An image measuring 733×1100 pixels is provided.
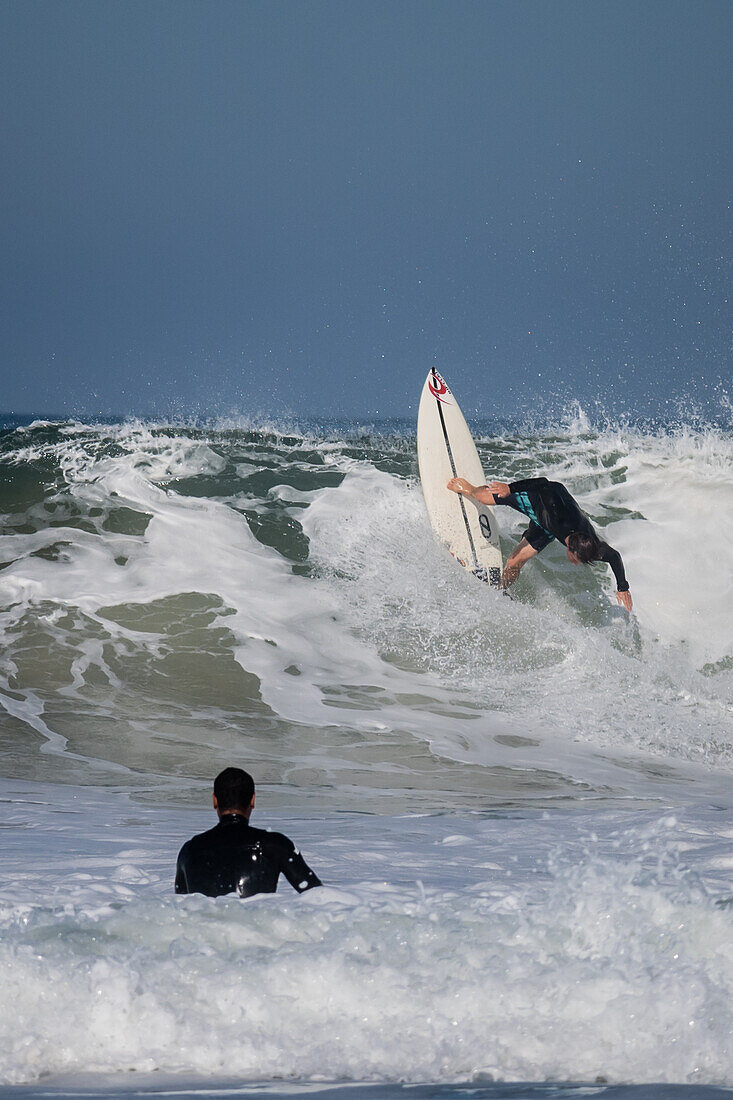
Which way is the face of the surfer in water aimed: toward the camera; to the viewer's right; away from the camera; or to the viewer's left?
away from the camera

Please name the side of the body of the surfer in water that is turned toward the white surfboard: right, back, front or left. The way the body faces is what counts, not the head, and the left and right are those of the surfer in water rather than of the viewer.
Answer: front

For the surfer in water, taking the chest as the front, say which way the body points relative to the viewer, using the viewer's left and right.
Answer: facing away from the viewer
